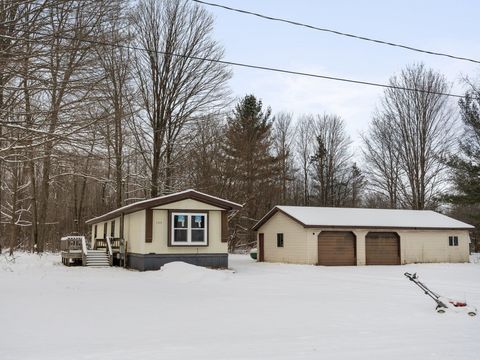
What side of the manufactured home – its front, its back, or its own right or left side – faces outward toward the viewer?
front

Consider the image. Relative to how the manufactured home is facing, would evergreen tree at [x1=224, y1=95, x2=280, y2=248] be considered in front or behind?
behind
